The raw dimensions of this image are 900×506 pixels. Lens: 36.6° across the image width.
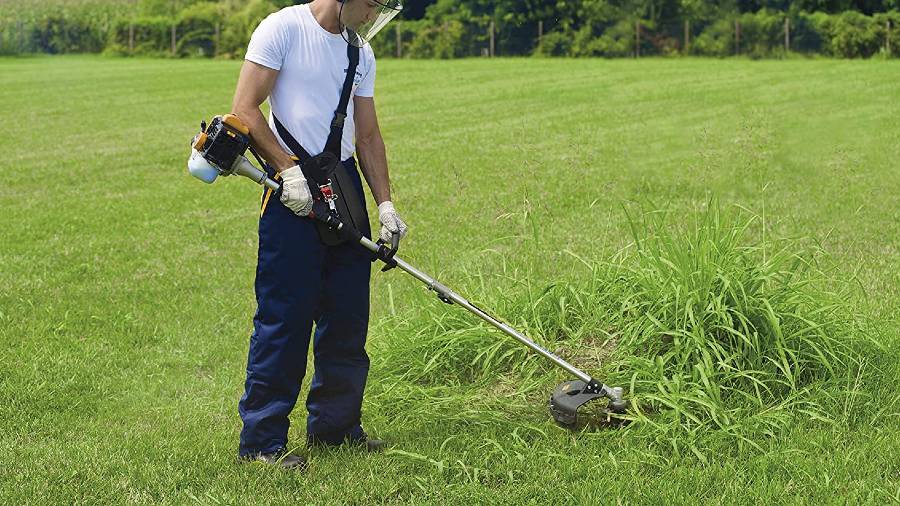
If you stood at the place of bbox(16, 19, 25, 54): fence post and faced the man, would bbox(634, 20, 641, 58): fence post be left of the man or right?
left

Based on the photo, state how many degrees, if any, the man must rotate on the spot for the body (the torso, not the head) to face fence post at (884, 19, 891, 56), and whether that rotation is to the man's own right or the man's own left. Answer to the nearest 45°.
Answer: approximately 90° to the man's own left

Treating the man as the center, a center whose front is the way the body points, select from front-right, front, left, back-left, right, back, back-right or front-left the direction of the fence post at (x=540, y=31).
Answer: back-left

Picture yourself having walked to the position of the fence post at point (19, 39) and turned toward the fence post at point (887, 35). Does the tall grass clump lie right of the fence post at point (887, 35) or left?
right

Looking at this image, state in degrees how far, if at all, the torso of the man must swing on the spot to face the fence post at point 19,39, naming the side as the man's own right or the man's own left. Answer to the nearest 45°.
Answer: approximately 135° to the man's own left

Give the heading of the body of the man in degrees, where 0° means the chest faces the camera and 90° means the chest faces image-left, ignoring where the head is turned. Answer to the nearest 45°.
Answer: approximately 315°

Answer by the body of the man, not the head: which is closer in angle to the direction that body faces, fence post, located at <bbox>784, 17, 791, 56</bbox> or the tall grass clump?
the tall grass clump

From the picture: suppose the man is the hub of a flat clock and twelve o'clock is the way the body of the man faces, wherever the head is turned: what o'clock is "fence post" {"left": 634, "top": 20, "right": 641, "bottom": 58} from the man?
The fence post is roughly at 8 o'clock from the man.

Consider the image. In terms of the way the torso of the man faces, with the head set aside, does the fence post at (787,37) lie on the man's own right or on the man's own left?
on the man's own left

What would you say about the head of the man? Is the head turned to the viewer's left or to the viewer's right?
to the viewer's right
